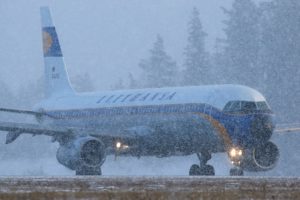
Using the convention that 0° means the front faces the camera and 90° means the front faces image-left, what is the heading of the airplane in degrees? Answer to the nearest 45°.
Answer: approximately 315°
